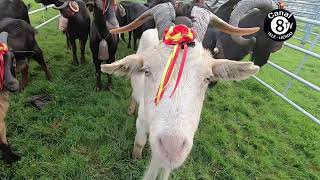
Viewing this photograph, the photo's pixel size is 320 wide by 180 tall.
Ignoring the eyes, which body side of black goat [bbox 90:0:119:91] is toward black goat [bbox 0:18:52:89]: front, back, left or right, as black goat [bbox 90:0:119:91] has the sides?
right

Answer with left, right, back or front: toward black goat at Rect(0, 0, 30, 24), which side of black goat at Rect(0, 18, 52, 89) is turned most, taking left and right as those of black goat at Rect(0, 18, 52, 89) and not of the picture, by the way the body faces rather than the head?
right

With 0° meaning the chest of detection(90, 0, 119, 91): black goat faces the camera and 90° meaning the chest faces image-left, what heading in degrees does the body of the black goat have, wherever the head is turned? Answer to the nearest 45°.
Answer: approximately 0°

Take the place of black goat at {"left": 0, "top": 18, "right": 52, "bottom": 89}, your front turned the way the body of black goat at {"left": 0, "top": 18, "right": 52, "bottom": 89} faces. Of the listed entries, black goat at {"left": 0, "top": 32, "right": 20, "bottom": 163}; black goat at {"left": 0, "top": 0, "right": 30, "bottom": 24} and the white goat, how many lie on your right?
1

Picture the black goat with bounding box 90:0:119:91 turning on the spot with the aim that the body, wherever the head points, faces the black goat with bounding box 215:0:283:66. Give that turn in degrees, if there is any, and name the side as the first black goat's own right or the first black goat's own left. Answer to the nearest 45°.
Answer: approximately 90° to the first black goat's own left

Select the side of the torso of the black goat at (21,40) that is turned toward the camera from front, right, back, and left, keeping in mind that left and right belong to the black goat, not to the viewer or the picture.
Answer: left

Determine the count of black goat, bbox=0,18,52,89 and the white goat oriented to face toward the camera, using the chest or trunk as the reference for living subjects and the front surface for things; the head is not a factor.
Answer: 1

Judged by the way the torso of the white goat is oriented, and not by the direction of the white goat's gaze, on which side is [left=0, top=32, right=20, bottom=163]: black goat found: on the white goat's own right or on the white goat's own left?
on the white goat's own right

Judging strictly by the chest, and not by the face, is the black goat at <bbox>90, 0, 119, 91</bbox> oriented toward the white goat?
yes

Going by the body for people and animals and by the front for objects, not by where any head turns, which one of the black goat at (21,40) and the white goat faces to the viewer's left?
the black goat
